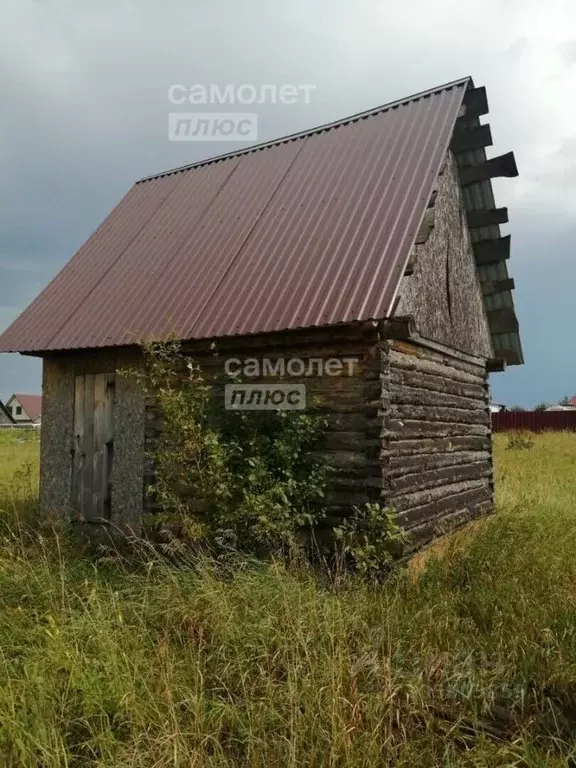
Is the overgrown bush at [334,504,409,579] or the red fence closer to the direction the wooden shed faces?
the overgrown bush

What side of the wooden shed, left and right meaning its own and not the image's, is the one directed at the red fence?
back

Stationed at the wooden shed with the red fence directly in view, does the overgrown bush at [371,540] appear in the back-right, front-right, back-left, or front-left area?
back-right

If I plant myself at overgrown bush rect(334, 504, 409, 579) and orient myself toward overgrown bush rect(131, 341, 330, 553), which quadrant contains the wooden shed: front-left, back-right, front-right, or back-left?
front-right

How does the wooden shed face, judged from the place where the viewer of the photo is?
facing the viewer and to the left of the viewer

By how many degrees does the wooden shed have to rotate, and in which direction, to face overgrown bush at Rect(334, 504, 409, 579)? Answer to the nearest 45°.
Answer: approximately 45° to its left
